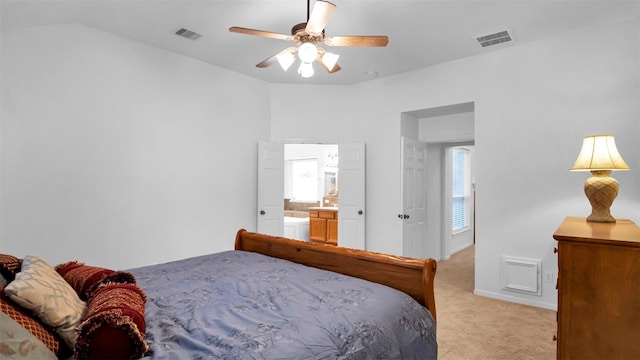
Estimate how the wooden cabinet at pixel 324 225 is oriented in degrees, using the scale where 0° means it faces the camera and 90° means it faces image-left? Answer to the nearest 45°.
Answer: approximately 45°

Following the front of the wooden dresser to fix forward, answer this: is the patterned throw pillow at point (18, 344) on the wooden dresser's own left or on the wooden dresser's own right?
on the wooden dresser's own left

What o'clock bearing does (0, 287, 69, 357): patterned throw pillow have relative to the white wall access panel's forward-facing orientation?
The patterned throw pillow is roughly at 11 o'clock from the white wall access panel.

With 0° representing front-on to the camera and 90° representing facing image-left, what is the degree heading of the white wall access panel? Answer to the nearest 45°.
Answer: approximately 45°

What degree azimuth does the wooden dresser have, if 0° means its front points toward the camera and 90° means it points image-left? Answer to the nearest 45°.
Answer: approximately 90°

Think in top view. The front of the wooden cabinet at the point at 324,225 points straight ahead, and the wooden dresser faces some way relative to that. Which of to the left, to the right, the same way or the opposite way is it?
to the right
